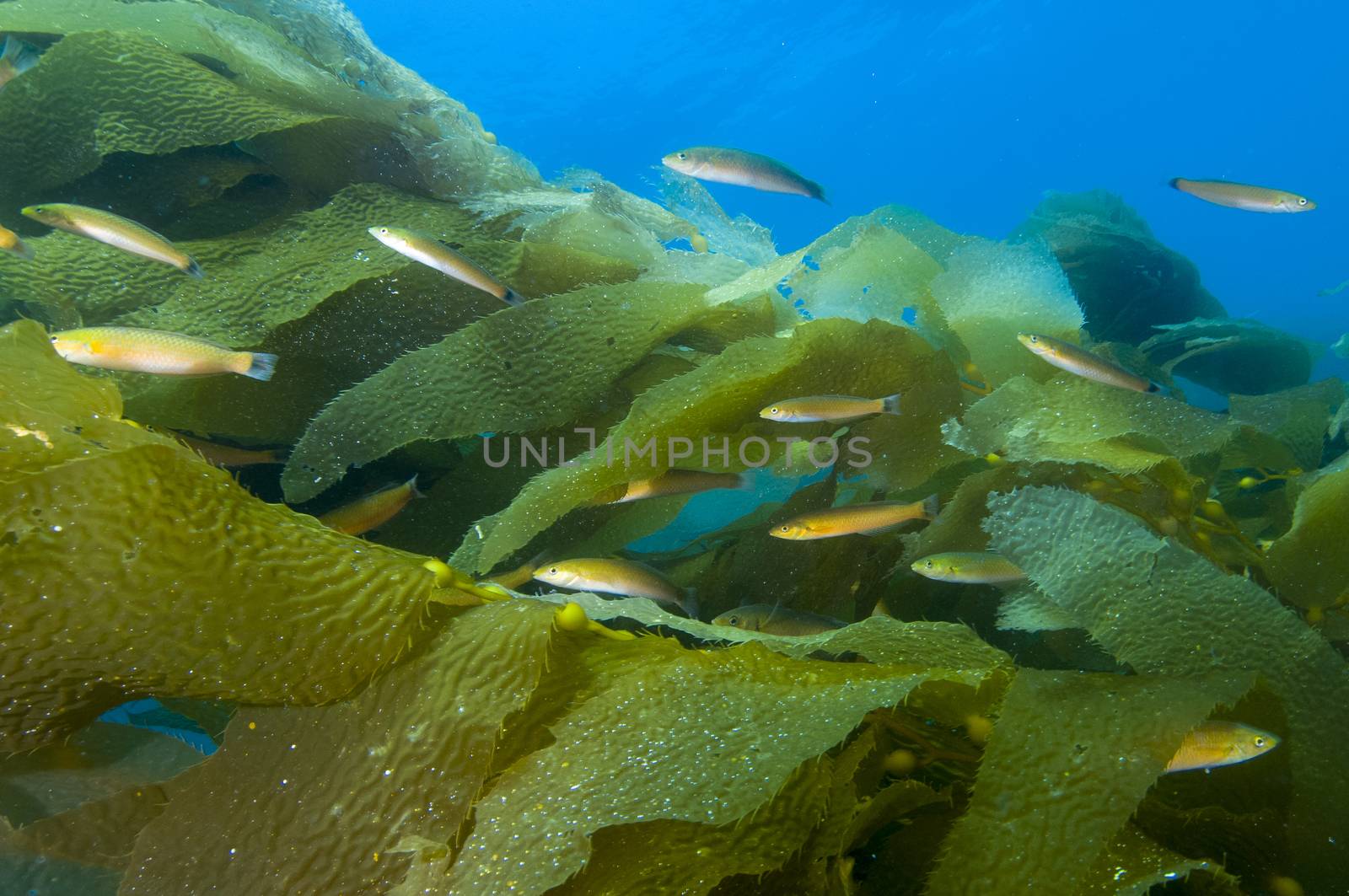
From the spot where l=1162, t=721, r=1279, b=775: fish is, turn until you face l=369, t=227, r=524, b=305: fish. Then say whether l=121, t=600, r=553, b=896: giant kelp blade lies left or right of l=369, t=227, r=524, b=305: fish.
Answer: left

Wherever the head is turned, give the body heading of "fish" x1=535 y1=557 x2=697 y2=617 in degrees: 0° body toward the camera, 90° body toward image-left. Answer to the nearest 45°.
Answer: approximately 90°

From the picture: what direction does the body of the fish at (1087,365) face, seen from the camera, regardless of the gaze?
to the viewer's left

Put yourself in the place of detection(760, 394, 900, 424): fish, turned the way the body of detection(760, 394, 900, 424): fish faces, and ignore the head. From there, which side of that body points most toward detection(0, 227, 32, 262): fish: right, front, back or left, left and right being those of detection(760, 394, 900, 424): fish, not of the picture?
front

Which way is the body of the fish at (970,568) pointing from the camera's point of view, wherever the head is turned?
to the viewer's left

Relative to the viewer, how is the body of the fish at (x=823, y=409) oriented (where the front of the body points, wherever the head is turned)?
to the viewer's left

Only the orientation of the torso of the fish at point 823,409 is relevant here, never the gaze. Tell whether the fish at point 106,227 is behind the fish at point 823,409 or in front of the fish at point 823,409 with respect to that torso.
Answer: in front
